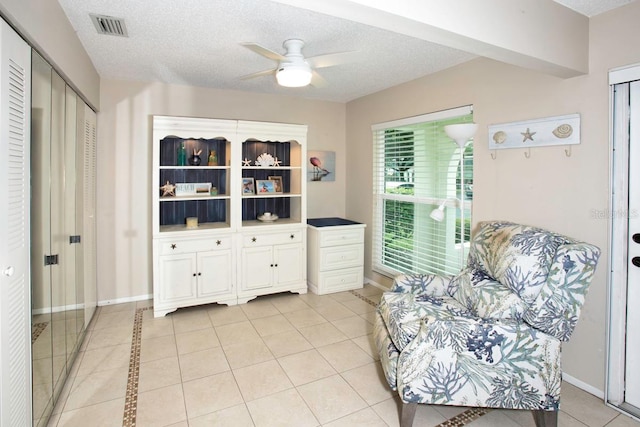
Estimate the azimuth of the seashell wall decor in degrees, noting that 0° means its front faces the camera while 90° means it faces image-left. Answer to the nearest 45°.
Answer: approximately 45°

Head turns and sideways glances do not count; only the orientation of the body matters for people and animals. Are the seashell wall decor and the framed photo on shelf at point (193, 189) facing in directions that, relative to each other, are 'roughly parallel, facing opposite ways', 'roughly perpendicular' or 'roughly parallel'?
roughly perpendicular

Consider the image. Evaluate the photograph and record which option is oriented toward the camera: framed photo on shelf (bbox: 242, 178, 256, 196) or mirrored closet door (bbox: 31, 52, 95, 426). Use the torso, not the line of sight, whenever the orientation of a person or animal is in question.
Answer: the framed photo on shelf

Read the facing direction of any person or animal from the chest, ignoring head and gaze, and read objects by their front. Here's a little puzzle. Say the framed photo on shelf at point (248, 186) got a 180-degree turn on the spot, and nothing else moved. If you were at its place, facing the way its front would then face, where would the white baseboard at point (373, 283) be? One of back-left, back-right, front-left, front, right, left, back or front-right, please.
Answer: right

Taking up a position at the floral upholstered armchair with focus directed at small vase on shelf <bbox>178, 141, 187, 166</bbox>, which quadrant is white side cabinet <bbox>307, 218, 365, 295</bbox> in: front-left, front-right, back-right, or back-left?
front-right

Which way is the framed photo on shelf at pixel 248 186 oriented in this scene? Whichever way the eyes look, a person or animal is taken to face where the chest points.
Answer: toward the camera

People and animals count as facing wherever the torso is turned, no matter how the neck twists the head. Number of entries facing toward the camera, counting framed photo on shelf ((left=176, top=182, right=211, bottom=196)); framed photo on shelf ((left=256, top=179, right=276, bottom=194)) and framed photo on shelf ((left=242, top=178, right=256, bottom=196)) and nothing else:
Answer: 3

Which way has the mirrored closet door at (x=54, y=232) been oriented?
to the viewer's right

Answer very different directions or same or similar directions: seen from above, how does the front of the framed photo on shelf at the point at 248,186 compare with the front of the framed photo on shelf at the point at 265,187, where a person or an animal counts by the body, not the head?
same or similar directions

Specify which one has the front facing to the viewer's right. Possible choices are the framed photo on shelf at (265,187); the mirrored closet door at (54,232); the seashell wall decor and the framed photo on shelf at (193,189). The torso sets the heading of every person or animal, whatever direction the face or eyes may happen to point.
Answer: the mirrored closet door

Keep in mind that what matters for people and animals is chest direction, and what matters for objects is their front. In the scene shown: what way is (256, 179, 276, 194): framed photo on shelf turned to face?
toward the camera

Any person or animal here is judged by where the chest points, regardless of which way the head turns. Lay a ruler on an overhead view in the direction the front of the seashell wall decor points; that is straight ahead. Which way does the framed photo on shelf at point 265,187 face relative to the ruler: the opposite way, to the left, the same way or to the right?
to the left

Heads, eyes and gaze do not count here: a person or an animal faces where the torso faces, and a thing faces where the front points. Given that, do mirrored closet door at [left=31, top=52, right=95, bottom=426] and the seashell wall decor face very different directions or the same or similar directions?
very different directions
